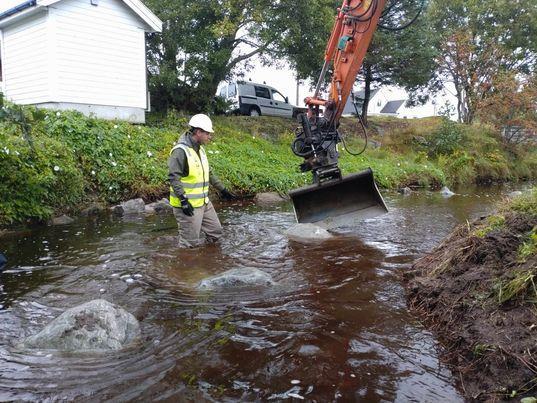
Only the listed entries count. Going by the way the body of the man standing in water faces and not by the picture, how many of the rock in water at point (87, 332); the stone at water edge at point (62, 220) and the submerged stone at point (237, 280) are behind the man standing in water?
1

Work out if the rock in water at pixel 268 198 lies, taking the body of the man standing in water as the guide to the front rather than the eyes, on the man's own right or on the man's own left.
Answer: on the man's own left

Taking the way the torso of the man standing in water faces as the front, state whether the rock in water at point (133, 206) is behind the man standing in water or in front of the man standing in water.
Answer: behind

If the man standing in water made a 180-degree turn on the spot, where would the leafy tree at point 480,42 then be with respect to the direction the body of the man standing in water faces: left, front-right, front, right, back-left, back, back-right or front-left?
right

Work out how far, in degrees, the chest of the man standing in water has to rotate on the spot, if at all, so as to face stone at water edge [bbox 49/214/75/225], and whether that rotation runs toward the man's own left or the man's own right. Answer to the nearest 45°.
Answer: approximately 180°

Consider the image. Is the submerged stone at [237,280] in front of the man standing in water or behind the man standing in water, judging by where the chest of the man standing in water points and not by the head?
in front

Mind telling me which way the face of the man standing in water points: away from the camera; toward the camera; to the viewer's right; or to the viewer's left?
to the viewer's right

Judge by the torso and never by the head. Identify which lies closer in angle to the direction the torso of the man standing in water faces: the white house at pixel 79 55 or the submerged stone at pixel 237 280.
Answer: the submerged stone

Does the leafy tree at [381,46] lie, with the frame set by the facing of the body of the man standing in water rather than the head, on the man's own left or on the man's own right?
on the man's own left

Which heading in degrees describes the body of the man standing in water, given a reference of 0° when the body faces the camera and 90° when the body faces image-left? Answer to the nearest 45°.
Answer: approximately 315°

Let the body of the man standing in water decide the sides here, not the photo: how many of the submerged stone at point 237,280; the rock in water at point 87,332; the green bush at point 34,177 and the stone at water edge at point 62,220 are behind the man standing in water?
2
